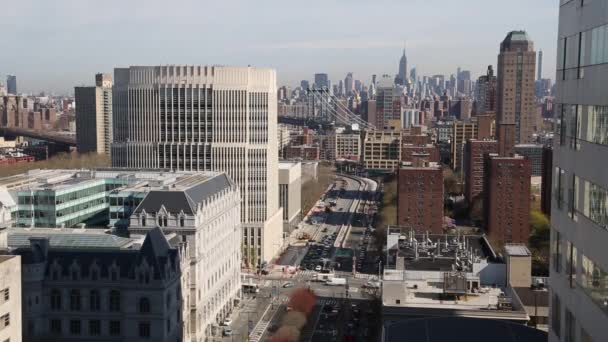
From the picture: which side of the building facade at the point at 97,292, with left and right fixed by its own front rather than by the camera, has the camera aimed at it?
front

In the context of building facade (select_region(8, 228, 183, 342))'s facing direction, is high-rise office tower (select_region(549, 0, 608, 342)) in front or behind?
in front

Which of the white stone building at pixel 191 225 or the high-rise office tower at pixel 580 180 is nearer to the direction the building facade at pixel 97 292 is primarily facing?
the high-rise office tower

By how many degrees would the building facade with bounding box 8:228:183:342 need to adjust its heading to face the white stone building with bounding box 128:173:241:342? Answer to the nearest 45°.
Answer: approximately 135° to its left
